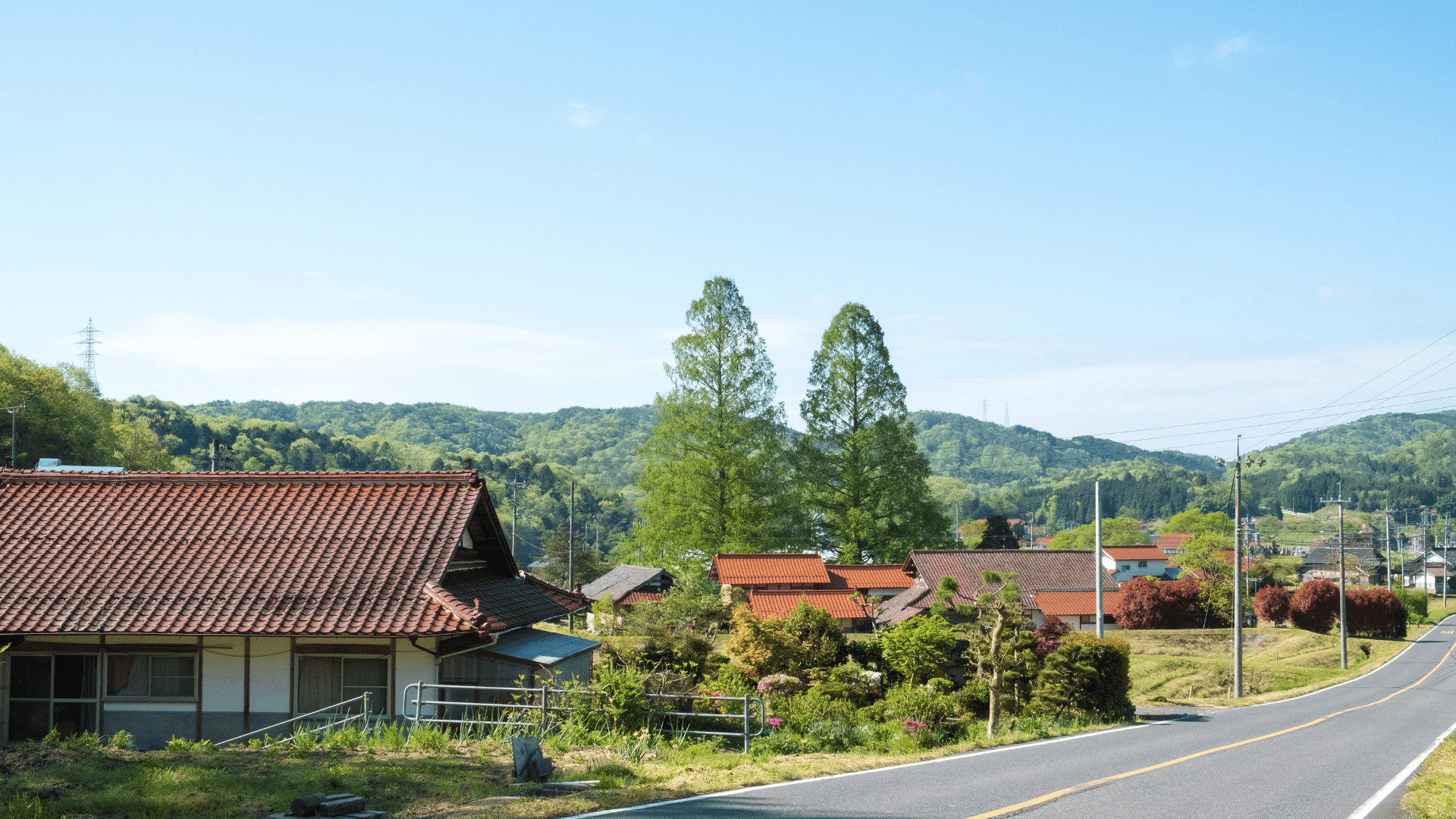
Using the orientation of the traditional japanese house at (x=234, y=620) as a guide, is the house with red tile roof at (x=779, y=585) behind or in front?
behind

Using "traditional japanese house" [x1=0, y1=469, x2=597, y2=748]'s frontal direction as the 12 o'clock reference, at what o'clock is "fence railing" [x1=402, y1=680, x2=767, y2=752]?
The fence railing is roughly at 10 o'clock from the traditional japanese house.

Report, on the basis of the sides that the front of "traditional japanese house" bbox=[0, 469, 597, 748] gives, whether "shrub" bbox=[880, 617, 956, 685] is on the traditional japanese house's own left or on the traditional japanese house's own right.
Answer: on the traditional japanese house's own left

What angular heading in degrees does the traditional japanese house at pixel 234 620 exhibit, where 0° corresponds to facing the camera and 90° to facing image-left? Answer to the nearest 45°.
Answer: approximately 0°

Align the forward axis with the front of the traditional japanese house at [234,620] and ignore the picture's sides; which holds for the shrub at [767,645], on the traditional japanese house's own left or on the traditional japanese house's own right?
on the traditional japanese house's own left

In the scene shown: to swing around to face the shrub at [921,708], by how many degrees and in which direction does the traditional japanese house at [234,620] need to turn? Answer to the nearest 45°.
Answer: approximately 90° to its left

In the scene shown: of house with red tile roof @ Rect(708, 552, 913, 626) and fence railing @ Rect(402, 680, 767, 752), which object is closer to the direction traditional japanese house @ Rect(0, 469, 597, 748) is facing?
the fence railing

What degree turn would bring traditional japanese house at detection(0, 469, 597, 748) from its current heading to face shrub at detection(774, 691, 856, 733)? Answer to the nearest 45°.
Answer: approximately 90° to its left
